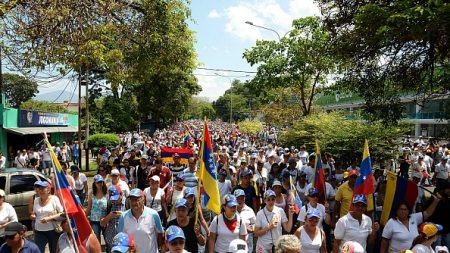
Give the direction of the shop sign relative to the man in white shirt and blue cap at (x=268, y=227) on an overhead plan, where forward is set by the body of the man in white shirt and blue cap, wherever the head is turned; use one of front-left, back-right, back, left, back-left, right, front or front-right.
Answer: back-right

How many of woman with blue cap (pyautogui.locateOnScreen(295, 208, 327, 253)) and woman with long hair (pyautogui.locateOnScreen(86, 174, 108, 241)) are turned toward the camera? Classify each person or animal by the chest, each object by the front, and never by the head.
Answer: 2

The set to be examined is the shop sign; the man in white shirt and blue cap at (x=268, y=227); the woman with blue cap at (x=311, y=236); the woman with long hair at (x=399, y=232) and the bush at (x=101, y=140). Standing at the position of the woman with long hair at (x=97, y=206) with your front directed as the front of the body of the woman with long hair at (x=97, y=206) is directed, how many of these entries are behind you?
2

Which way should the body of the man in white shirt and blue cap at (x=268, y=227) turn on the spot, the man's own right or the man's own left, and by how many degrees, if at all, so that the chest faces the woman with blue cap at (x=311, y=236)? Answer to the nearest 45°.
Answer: approximately 45° to the man's own left

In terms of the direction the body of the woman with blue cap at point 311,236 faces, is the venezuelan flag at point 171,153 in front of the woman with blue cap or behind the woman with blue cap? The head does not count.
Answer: behind

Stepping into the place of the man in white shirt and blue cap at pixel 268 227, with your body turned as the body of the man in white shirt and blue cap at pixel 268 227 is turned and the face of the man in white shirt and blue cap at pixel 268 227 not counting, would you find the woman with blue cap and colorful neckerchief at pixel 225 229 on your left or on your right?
on your right

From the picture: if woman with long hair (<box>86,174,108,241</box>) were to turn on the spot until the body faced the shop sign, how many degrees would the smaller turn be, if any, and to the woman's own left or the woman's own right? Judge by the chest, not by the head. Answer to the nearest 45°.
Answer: approximately 180°

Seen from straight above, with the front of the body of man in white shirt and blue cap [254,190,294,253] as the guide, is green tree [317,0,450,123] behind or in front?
behind

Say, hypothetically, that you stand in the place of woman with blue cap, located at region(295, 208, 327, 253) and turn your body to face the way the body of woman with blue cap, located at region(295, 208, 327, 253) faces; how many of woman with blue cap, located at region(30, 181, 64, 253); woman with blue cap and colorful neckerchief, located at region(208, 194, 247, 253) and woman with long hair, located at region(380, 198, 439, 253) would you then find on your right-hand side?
2

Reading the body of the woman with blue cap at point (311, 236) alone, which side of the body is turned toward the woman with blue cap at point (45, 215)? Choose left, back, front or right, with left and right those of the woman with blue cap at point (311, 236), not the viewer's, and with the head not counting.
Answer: right

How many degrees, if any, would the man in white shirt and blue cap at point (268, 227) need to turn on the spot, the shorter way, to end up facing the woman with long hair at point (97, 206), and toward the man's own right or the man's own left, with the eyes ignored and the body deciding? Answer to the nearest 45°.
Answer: approximately 90° to the man's own right
